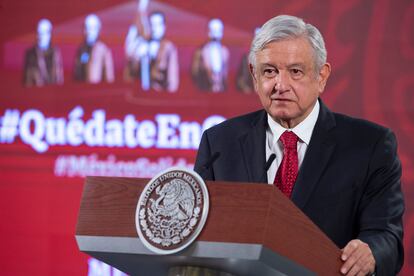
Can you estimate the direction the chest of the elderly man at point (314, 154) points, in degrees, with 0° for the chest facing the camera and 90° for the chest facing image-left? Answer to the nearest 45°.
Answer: approximately 45°

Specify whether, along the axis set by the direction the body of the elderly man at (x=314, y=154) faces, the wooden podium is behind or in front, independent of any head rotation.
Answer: in front
